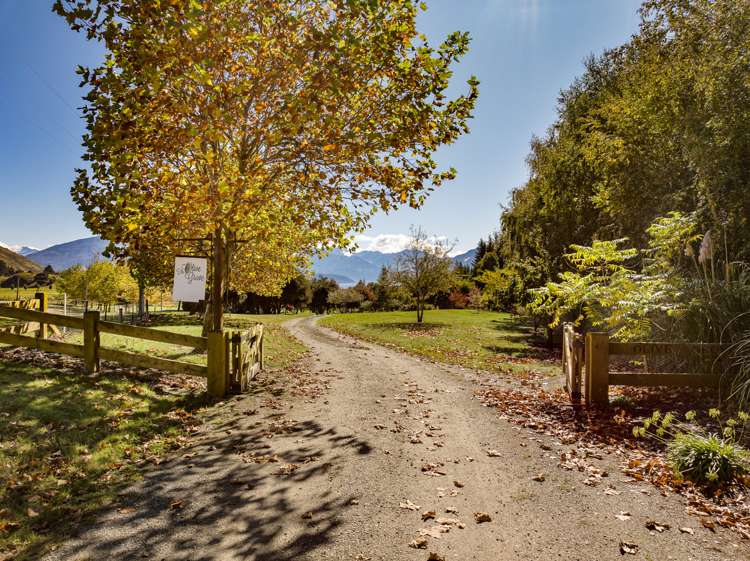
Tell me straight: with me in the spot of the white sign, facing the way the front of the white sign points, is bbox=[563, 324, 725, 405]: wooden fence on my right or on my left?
on my left

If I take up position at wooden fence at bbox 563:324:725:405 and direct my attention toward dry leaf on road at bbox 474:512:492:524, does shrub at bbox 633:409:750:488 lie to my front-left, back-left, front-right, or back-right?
front-left

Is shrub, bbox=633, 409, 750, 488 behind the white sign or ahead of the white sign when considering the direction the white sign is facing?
ahead

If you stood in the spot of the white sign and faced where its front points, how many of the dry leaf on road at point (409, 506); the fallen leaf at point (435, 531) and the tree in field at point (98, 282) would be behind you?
1

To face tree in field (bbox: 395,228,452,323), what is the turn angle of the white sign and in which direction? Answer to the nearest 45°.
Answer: approximately 135° to its left

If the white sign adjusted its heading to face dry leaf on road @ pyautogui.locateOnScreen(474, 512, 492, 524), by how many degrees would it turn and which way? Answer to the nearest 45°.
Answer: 0° — it already faces it

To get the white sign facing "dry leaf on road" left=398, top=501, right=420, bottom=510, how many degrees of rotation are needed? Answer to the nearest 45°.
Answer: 0° — it already faces it

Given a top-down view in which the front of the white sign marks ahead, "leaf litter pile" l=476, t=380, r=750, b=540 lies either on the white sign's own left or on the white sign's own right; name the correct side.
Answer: on the white sign's own left

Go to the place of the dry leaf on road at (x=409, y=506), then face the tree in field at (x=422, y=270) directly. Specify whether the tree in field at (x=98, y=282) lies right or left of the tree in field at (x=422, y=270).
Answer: left

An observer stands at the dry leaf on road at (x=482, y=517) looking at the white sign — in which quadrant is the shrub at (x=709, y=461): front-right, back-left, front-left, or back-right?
back-right

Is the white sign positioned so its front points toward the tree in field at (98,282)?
no

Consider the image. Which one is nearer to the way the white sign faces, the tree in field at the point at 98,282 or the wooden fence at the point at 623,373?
the wooden fence

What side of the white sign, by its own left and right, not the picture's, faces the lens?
front

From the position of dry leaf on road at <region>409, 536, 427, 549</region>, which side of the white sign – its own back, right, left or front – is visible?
front

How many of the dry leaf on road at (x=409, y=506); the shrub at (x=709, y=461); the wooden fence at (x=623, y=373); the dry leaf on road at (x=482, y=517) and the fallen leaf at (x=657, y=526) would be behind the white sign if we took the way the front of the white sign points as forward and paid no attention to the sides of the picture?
0
